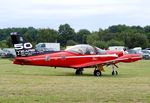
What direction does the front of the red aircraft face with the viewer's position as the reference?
facing away from the viewer and to the right of the viewer
